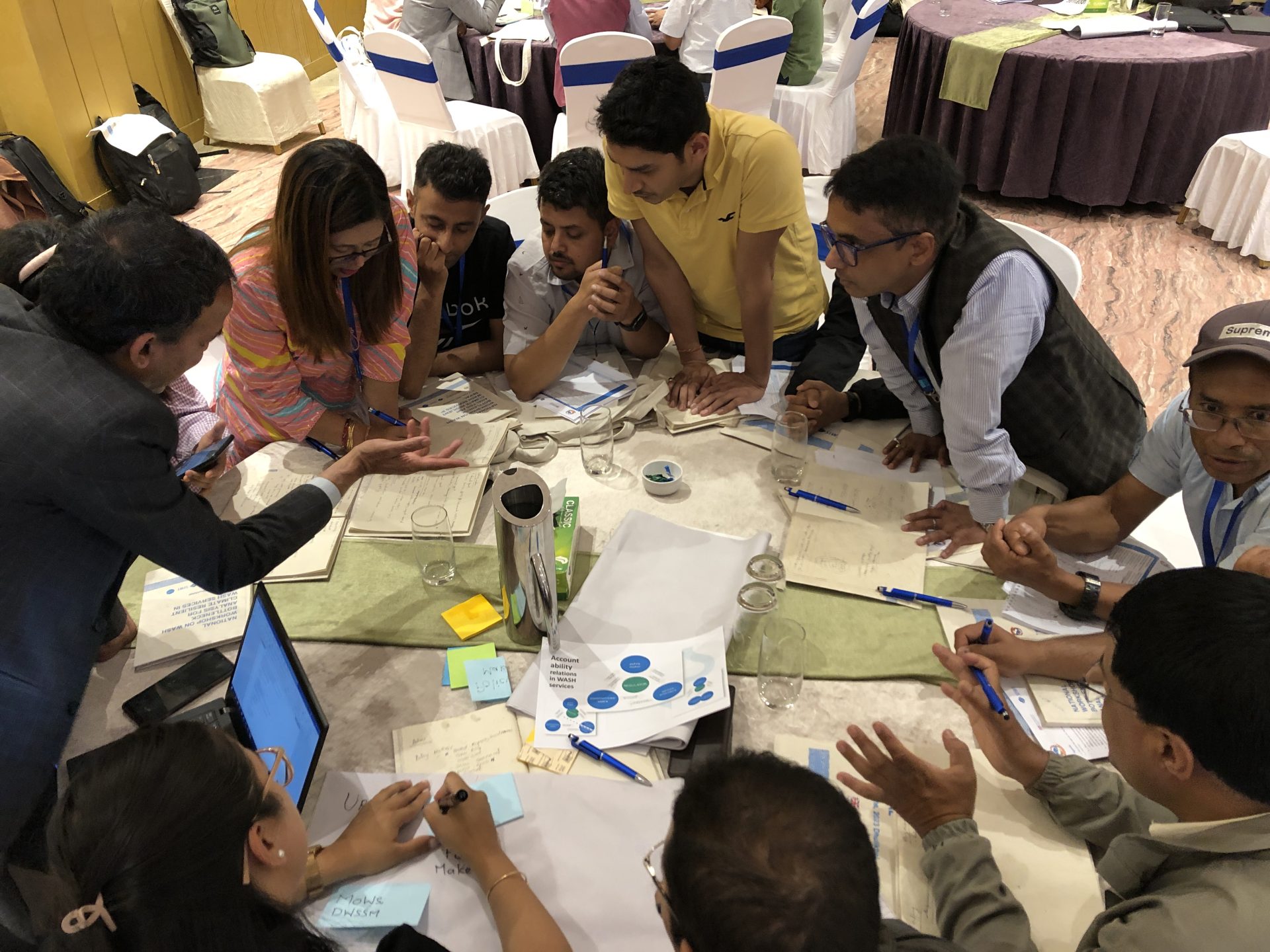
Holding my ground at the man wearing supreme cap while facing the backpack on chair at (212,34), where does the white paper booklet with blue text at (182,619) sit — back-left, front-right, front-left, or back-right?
front-left

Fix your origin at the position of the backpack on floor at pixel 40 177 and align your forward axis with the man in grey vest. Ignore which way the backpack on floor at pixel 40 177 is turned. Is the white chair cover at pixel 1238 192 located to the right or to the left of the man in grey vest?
left

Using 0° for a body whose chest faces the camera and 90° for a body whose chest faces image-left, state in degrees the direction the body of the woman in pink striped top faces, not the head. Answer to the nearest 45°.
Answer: approximately 315°

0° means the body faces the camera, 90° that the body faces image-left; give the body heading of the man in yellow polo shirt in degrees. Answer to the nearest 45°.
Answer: approximately 45°

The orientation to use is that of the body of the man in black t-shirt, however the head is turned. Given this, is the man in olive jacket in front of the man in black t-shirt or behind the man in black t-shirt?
in front

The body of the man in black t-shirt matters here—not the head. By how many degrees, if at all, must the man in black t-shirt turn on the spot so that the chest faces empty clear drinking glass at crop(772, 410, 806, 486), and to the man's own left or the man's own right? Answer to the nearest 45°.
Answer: approximately 45° to the man's own left

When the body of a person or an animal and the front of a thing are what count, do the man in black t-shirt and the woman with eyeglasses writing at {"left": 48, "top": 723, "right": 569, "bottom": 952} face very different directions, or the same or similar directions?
very different directions

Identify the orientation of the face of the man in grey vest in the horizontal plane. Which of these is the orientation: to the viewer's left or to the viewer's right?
to the viewer's left

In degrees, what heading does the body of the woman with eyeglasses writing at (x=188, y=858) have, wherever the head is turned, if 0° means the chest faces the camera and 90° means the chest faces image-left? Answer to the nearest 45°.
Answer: approximately 225°

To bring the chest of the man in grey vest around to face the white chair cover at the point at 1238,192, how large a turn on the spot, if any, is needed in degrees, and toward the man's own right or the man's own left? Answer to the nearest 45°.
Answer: approximately 135° to the man's own right

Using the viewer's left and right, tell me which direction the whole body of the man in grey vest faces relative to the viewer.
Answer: facing the viewer and to the left of the viewer

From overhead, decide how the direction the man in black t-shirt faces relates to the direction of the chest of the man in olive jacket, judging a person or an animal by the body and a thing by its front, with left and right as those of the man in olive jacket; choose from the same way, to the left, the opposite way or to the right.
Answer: the opposite way

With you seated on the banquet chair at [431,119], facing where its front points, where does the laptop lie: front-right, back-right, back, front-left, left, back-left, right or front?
back-right

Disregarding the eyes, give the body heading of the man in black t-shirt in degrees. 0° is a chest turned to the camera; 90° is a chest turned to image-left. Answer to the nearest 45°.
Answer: approximately 0°

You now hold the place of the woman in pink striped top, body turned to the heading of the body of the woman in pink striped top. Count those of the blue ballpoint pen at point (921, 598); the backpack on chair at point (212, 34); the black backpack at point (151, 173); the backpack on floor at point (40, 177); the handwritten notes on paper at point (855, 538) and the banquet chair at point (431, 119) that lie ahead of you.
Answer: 2

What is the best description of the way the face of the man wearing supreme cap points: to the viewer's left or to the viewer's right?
to the viewer's left

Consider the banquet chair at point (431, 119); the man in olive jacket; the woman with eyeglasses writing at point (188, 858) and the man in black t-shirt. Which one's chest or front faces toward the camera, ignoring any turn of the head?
the man in black t-shirt
